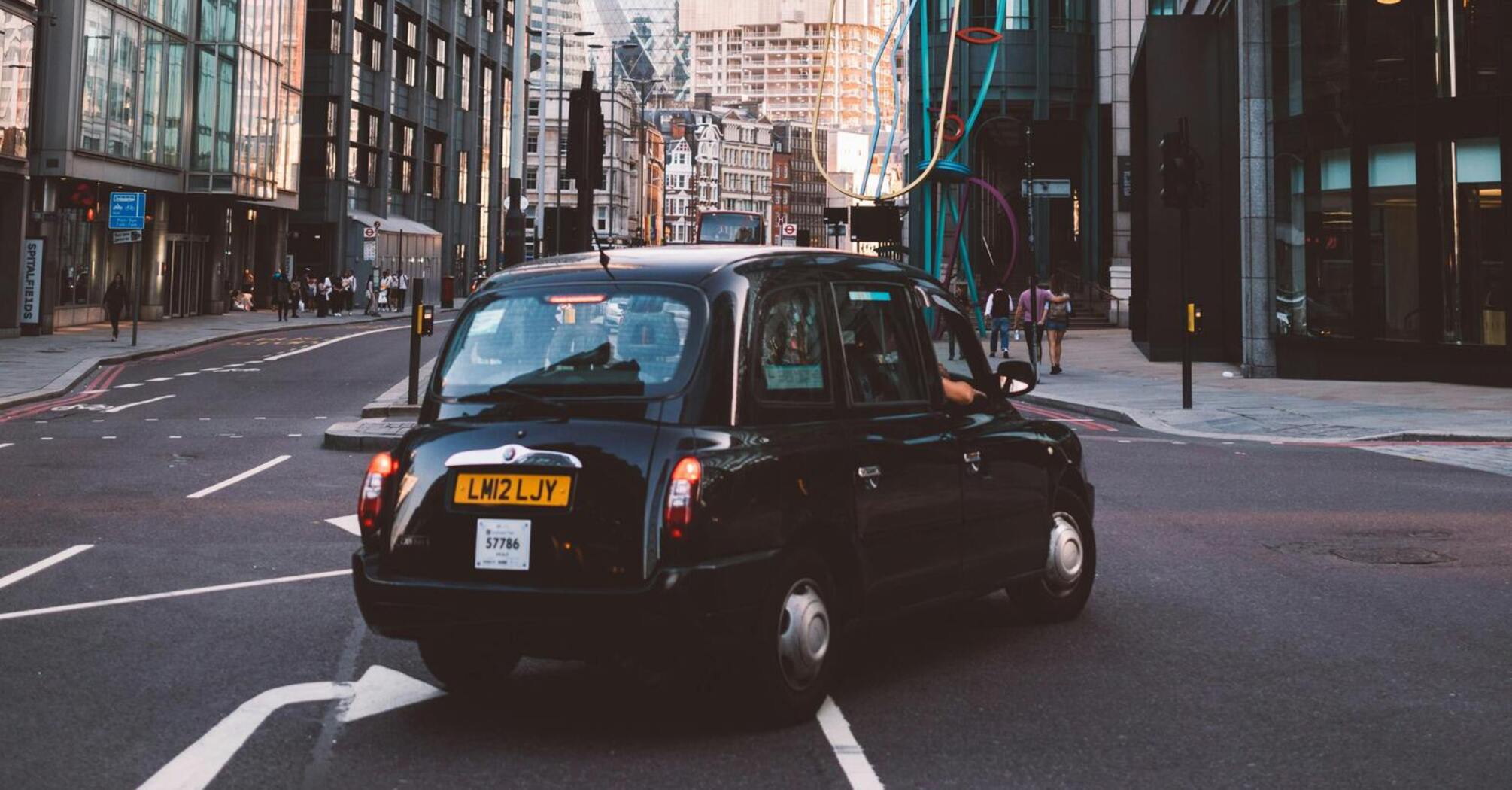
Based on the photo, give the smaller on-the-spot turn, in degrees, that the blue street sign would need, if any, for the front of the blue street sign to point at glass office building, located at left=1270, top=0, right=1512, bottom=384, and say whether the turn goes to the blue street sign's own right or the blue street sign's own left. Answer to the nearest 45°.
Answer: approximately 45° to the blue street sign's own left

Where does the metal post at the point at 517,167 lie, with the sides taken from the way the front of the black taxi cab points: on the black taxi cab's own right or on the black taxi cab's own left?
on the black taxi cab's own left

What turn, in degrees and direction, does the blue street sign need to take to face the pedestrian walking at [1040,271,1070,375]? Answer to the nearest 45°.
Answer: approximately 45° to its left

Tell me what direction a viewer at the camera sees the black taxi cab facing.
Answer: facing away from the viewer and to the right of the viewer

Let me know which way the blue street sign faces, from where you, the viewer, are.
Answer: facing the viewer

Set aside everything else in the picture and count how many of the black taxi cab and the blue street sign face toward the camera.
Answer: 1

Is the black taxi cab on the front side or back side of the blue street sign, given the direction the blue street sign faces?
on the front side

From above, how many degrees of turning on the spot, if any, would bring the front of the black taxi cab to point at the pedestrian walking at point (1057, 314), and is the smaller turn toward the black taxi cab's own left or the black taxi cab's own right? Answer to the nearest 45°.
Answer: approximately 45° to the black taxi cab's own left

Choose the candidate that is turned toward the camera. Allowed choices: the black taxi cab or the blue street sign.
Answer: the blue street sign

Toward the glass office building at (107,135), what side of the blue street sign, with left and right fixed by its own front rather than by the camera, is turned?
back
